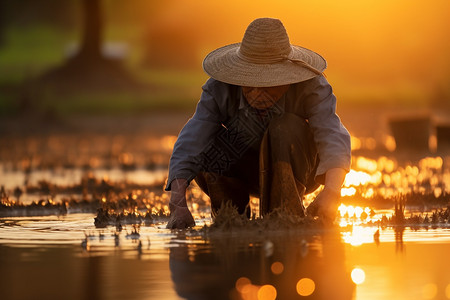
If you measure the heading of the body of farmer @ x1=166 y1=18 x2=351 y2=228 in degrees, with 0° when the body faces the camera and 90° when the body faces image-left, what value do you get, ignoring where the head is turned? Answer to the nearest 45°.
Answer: approximately 0°
